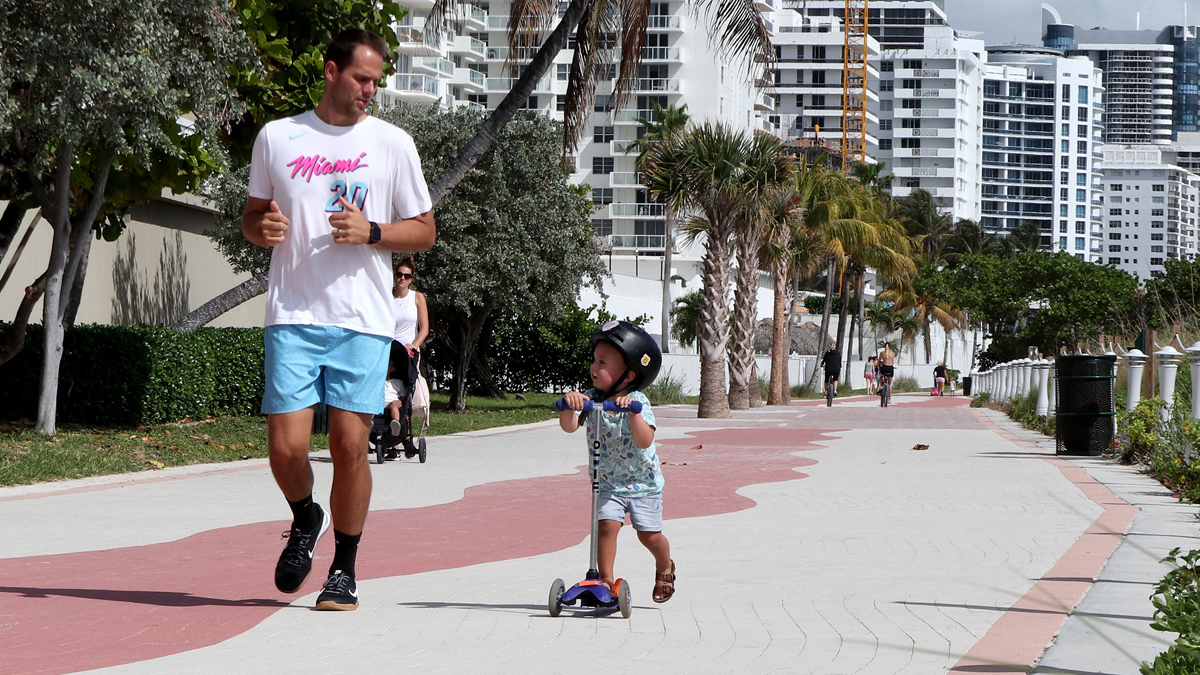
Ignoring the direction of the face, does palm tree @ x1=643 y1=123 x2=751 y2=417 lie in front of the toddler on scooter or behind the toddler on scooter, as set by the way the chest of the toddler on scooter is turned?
behind

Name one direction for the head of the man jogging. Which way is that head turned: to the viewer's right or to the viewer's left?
to the viewer's right

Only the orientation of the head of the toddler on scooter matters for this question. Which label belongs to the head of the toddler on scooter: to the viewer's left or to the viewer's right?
to the viewer's left

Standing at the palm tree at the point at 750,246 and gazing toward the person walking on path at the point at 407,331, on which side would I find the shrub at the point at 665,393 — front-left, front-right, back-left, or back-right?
back-right

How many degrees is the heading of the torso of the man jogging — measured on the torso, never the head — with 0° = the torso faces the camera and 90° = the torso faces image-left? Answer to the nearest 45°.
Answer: approximately 0°

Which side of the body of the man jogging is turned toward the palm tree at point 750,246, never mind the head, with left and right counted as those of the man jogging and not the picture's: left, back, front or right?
back

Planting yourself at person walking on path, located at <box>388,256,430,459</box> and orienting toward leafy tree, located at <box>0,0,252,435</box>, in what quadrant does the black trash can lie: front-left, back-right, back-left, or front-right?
back-right

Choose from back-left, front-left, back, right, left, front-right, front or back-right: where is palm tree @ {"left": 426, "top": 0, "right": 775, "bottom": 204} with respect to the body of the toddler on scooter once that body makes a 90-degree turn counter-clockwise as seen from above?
back-left

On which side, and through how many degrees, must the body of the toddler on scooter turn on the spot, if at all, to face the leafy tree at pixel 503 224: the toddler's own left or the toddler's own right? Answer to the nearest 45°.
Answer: approximately 135° to the toddler's own right

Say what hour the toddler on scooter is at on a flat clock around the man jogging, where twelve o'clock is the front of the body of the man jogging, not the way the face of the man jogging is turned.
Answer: The toddler on scooter is roughly at 9 o'clock from the man jogging.

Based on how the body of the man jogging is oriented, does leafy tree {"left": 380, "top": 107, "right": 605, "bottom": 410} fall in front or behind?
behind
